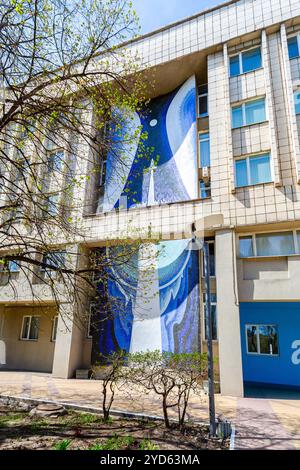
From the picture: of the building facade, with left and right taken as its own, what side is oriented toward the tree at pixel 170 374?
front
